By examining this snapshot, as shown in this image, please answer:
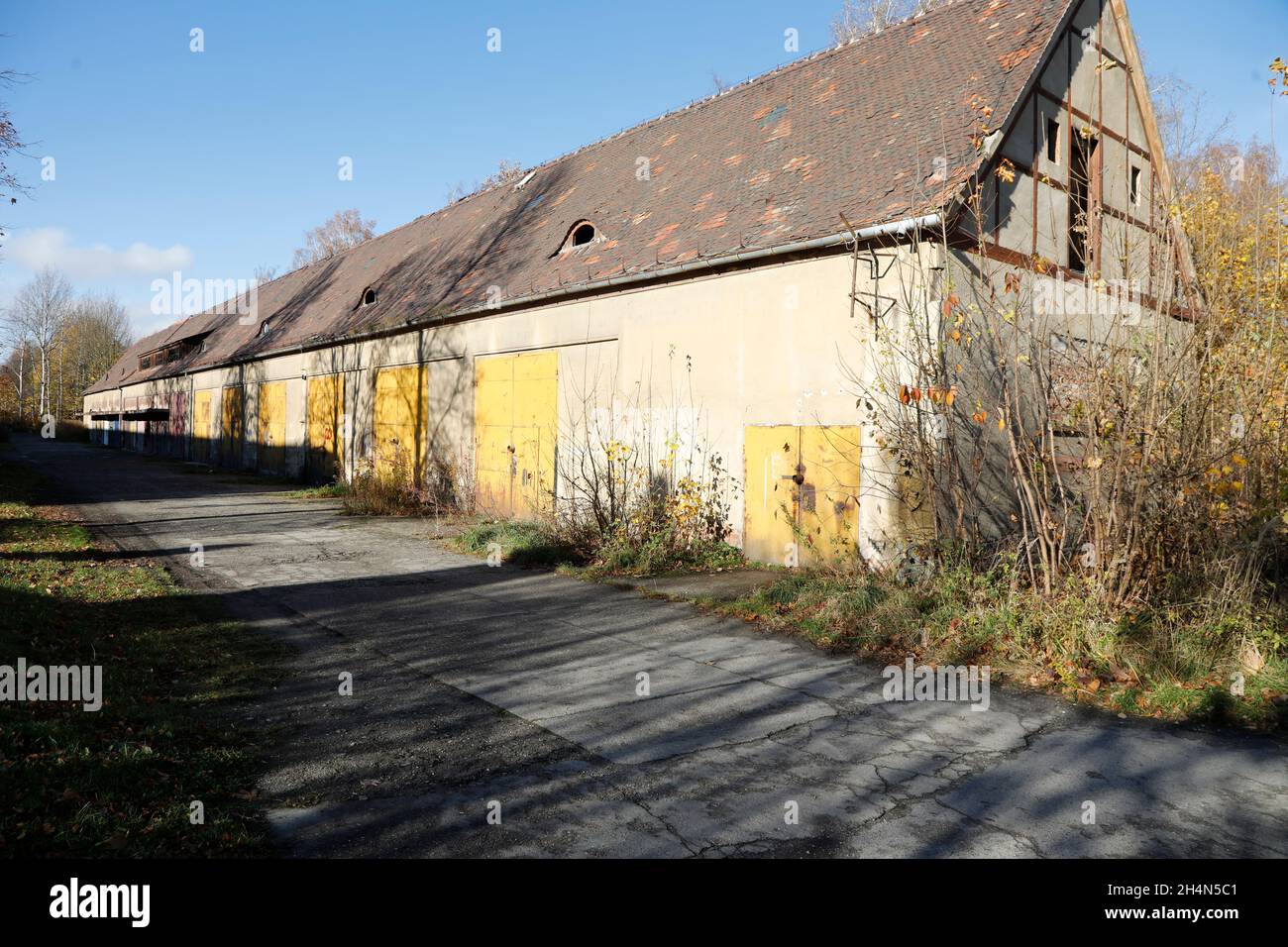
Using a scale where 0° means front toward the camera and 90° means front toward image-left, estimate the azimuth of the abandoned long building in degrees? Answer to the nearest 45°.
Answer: approximately 45°
